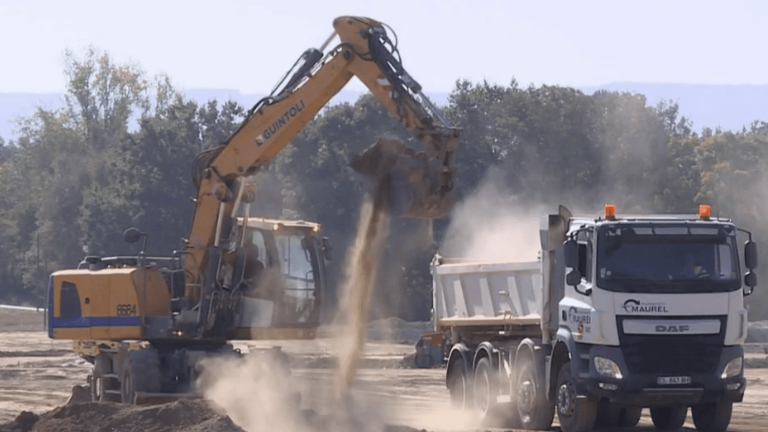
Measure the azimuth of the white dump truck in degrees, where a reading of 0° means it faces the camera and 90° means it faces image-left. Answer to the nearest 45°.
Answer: approximately 315°

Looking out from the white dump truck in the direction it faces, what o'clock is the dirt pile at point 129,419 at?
The dirt pile is roughly at 4 o'clock from the white dump truck.
